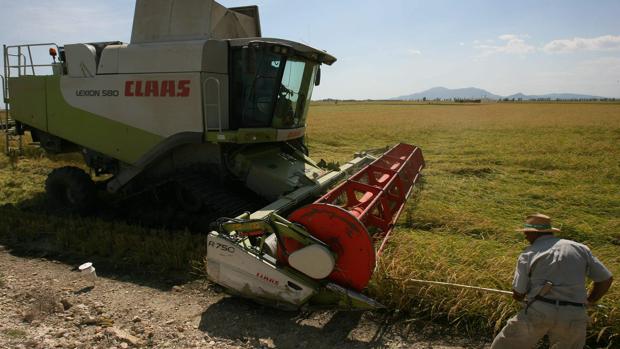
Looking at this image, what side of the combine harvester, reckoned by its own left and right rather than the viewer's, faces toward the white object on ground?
right

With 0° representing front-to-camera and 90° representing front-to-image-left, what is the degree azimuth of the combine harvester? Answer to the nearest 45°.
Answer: approximately 315°
